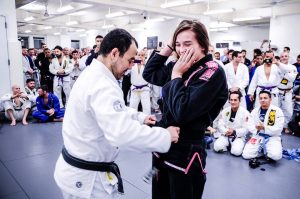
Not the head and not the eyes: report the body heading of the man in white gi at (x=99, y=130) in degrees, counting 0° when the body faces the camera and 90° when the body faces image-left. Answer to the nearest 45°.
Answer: approximately 270°

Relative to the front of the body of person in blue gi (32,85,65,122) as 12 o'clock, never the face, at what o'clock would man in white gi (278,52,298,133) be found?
The man in white gi is roughly at 10 o'clock from the person in blue gi.

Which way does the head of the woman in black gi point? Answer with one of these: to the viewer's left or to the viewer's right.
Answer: to the viewer's left

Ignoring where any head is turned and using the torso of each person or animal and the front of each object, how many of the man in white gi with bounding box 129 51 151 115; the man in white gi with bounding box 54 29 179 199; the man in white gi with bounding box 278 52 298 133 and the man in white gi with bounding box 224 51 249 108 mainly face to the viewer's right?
1

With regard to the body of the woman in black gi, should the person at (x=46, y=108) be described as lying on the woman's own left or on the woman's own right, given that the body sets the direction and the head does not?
on the woman's own right

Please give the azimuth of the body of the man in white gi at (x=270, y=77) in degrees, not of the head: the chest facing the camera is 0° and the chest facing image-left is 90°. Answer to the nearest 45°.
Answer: approximately 0°

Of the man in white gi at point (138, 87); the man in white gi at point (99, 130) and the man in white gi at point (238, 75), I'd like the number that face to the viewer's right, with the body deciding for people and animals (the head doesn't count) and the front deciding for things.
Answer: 1

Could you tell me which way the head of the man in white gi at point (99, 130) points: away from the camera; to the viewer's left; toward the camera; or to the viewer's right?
to the viewer's right

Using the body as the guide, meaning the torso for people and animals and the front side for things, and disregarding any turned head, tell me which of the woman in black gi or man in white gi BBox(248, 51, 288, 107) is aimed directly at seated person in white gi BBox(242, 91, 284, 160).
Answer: the man in white gi
